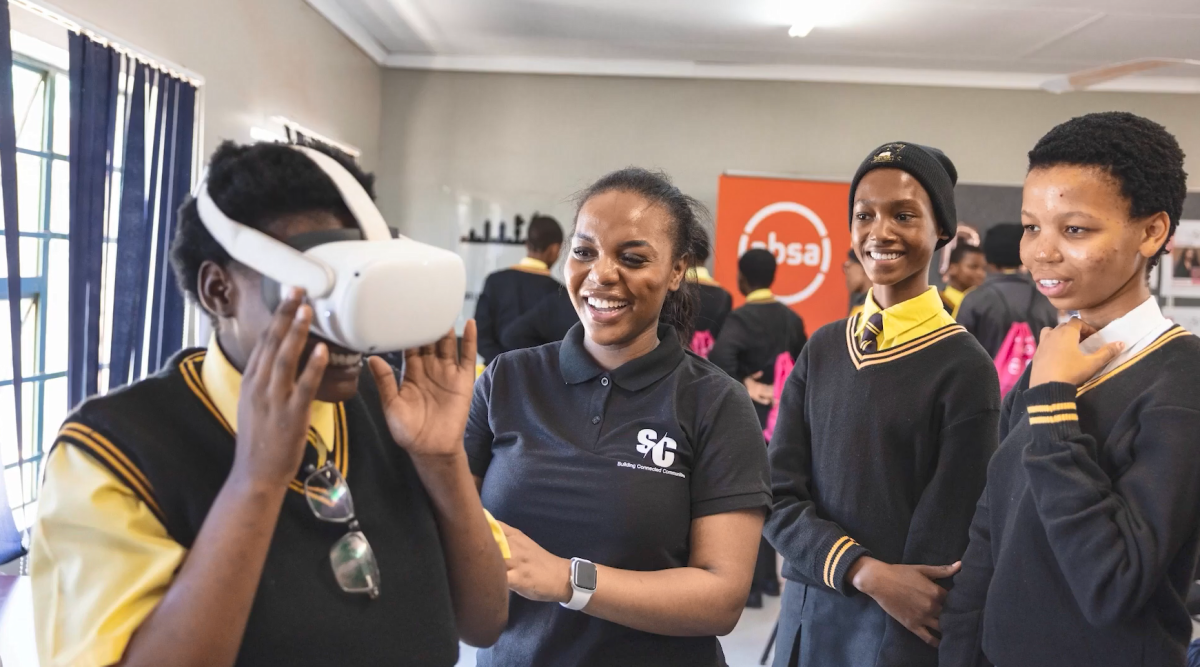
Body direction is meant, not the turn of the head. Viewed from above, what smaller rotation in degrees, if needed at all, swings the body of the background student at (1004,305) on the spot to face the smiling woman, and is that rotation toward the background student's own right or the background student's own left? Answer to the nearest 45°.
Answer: approximately 180°

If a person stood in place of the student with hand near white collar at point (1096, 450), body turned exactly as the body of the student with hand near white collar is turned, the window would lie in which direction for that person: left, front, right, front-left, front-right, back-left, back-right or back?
front-right

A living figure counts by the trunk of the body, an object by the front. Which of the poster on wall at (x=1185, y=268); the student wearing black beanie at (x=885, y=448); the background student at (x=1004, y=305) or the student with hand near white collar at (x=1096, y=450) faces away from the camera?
the background student at (x=1004, y=305)

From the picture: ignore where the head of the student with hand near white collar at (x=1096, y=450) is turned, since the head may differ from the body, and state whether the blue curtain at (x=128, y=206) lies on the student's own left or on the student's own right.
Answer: on the student's own right

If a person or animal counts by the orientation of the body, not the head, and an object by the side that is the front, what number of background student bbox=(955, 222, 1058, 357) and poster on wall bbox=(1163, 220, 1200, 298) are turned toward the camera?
1

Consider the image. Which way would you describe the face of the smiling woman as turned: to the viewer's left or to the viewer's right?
to the viewer's left

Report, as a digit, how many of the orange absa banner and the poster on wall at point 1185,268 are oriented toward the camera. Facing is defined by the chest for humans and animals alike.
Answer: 2

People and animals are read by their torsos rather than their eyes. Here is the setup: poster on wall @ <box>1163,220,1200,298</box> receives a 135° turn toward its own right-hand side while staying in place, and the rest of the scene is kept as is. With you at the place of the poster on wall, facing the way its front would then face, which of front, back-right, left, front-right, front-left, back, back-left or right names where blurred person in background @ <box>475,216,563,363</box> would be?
left

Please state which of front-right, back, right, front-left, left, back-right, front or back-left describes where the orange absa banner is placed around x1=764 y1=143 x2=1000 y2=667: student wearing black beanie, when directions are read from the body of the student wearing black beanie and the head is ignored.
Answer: back-right

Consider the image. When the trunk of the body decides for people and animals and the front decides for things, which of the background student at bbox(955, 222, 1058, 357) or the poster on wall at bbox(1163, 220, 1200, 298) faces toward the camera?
the poster on wall

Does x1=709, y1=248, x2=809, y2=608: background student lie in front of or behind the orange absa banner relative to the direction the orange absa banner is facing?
in front

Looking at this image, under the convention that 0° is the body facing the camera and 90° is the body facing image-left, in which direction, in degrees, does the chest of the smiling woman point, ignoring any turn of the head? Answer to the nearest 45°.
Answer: approximately 45°

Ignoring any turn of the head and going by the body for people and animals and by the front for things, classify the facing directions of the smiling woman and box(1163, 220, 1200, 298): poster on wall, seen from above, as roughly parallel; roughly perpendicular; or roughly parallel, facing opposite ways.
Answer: roughly parallel

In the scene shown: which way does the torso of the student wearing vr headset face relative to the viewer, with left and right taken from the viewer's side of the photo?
facing the viewer and to the right of the viewer

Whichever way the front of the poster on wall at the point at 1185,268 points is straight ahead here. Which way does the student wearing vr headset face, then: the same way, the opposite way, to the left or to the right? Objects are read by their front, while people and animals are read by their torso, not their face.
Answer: to the left

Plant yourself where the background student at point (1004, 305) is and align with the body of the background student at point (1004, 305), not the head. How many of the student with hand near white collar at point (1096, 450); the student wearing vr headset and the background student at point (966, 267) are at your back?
2

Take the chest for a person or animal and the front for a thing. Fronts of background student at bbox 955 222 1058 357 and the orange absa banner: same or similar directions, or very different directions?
very different directions

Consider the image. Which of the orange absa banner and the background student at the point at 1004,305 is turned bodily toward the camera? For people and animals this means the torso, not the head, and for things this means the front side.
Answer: the orange absa banner

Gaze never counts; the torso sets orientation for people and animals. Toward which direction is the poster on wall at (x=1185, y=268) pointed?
toward the camera

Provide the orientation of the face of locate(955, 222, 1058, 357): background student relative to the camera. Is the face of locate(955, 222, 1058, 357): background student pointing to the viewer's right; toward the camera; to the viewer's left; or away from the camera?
away from the camera

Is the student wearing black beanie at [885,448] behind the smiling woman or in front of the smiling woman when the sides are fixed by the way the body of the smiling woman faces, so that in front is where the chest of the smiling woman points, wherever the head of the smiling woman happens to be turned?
behind

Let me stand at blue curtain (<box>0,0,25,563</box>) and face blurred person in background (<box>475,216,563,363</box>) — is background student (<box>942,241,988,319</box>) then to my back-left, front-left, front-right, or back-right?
front-right
